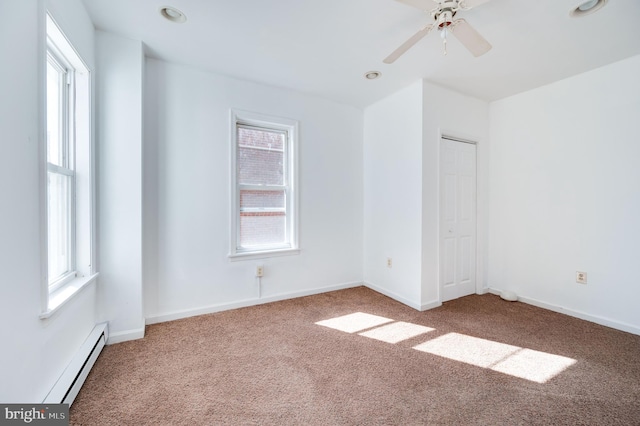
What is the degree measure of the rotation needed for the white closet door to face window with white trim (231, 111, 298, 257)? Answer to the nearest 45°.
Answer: approximately 90° to its right

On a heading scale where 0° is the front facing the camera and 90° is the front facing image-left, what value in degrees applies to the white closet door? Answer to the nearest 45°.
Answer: approximately 315°

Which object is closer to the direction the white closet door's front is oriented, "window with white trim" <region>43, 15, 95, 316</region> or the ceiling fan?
the ceiling fan

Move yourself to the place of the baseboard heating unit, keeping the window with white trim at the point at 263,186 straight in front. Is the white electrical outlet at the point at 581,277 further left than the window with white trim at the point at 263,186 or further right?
right

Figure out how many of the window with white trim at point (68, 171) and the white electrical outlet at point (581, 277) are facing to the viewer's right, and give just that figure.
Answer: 1

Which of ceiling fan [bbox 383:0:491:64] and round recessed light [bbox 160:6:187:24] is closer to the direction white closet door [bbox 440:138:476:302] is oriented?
the ceiling fan

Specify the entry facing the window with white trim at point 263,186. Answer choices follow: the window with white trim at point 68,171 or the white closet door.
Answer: the window with white trim at point 68,171

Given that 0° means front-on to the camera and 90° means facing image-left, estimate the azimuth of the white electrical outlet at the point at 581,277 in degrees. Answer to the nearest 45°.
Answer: approximately 45°

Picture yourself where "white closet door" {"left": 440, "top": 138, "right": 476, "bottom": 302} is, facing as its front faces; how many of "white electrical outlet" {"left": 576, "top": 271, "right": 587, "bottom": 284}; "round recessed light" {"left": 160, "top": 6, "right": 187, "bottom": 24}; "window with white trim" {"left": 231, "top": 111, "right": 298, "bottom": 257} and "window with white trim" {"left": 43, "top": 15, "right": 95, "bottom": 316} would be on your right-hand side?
3

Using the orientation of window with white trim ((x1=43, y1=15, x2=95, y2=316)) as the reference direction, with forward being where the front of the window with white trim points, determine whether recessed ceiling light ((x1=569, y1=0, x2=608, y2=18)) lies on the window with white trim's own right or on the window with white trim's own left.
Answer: on the window with white trim's own right

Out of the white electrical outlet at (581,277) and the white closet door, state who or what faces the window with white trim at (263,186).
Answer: the white electrical outlet

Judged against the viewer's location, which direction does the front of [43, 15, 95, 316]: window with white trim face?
facing to the right of the viewer

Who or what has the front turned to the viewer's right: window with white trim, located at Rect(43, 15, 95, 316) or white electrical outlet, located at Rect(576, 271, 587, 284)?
the window with white trim
